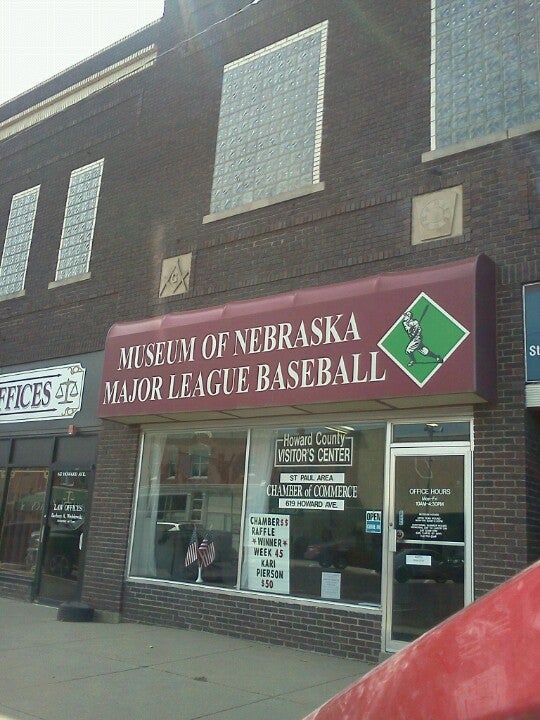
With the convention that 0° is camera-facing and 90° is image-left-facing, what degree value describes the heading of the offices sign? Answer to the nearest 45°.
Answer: approximately 45°

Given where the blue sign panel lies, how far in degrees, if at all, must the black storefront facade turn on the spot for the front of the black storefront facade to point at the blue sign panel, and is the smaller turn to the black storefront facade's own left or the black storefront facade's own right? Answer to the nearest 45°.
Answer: approximately 90° to the black storefront facade's own left

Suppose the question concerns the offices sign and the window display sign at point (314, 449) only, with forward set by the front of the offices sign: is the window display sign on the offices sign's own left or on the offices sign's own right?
on the offices sign's own left

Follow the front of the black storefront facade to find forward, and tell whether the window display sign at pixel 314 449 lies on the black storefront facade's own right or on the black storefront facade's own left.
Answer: on the black storefront facade's own left
